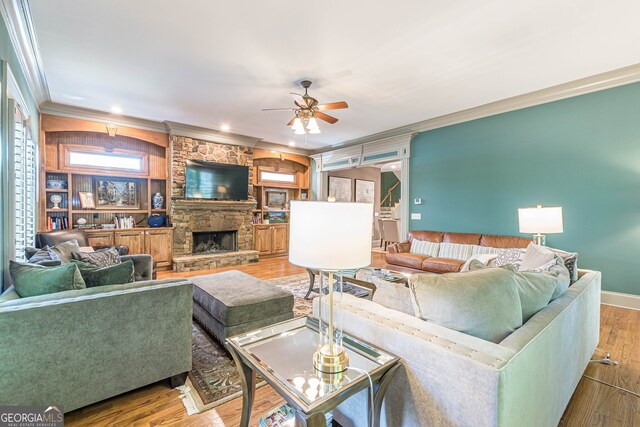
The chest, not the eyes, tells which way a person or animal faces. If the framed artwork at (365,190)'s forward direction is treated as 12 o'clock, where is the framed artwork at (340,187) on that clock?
the framed artwork at (340,187) is roughly at 3 o'clock from the framed artwork at (365,190).

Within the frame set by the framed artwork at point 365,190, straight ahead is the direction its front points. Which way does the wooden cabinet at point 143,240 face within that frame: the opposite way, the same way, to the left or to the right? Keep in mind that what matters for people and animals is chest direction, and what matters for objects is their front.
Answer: the same way

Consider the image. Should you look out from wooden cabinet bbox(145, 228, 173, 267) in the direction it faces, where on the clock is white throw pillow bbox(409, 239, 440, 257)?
The white throw pillow is roughly at 10 o'clock from the wooden cabinet.

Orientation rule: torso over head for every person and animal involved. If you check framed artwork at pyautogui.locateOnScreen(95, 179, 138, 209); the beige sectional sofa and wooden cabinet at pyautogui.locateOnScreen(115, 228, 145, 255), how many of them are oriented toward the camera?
2

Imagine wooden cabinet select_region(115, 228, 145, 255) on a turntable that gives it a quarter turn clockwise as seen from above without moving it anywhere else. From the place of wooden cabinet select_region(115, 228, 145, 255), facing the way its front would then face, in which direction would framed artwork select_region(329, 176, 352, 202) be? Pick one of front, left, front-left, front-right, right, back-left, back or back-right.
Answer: back

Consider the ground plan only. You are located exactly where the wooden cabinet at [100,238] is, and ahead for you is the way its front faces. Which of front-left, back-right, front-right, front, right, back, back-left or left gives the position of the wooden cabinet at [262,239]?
left

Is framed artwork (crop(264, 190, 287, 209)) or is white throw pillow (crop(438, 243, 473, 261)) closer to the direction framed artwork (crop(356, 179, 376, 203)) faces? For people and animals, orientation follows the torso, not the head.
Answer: the white throw pillow

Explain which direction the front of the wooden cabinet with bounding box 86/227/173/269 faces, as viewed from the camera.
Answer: facing the viewer

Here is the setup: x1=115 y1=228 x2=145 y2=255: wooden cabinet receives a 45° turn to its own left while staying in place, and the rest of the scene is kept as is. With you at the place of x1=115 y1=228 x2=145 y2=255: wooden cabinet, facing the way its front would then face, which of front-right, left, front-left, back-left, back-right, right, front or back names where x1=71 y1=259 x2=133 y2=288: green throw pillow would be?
front-right

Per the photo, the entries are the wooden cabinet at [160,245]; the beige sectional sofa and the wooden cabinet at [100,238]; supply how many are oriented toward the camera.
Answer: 2

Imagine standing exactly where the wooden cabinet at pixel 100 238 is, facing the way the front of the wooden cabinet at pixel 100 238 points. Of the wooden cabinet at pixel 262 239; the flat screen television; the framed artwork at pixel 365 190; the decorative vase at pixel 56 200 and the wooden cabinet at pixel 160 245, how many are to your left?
4

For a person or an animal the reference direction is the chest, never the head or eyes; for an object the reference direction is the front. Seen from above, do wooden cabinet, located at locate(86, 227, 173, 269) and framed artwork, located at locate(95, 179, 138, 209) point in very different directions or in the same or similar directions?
same or similar directions

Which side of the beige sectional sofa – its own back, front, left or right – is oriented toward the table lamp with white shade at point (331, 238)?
left

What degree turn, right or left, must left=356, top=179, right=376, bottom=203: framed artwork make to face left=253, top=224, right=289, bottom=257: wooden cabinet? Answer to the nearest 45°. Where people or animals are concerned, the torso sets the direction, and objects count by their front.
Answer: approximately 90° to its right

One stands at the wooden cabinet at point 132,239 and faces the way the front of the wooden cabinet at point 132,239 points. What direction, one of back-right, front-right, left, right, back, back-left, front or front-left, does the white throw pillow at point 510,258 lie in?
front-left

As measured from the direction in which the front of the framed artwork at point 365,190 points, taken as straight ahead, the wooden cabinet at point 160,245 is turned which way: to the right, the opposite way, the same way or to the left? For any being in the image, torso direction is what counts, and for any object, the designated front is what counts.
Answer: the same way

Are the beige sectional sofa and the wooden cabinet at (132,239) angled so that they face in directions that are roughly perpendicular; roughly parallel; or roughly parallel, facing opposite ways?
roughly parallel, facing opposite ways
